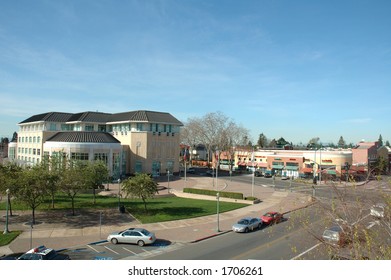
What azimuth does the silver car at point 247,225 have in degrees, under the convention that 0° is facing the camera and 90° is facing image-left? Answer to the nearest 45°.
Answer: approximately 45°

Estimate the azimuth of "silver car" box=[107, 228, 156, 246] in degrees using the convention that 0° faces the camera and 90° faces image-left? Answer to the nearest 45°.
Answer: approximately 135°

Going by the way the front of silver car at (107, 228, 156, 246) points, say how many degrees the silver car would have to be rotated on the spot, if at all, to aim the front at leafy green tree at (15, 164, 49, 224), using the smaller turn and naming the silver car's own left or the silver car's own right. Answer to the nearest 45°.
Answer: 0° — it already faces it

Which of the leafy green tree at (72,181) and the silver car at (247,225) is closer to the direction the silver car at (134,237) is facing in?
the leafy green tree

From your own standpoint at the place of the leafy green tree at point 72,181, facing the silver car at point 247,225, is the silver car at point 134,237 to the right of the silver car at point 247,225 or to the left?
right

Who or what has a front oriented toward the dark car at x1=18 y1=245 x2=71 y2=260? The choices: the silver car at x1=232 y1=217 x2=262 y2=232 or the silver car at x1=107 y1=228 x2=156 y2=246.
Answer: the silver car at x1=232 y1=217 x2=262 y2=232

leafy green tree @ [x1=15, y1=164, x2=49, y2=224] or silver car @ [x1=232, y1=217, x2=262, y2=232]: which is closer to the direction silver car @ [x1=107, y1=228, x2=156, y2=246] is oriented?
the leafy green tree

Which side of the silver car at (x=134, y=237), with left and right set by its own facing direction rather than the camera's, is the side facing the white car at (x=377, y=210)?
back

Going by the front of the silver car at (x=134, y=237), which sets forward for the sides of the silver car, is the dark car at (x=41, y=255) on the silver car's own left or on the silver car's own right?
on the silver car's own left

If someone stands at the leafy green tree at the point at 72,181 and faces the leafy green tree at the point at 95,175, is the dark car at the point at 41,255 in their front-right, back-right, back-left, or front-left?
back-right

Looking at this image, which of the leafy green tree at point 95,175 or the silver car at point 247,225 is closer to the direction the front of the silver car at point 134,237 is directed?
the leafy green tree
